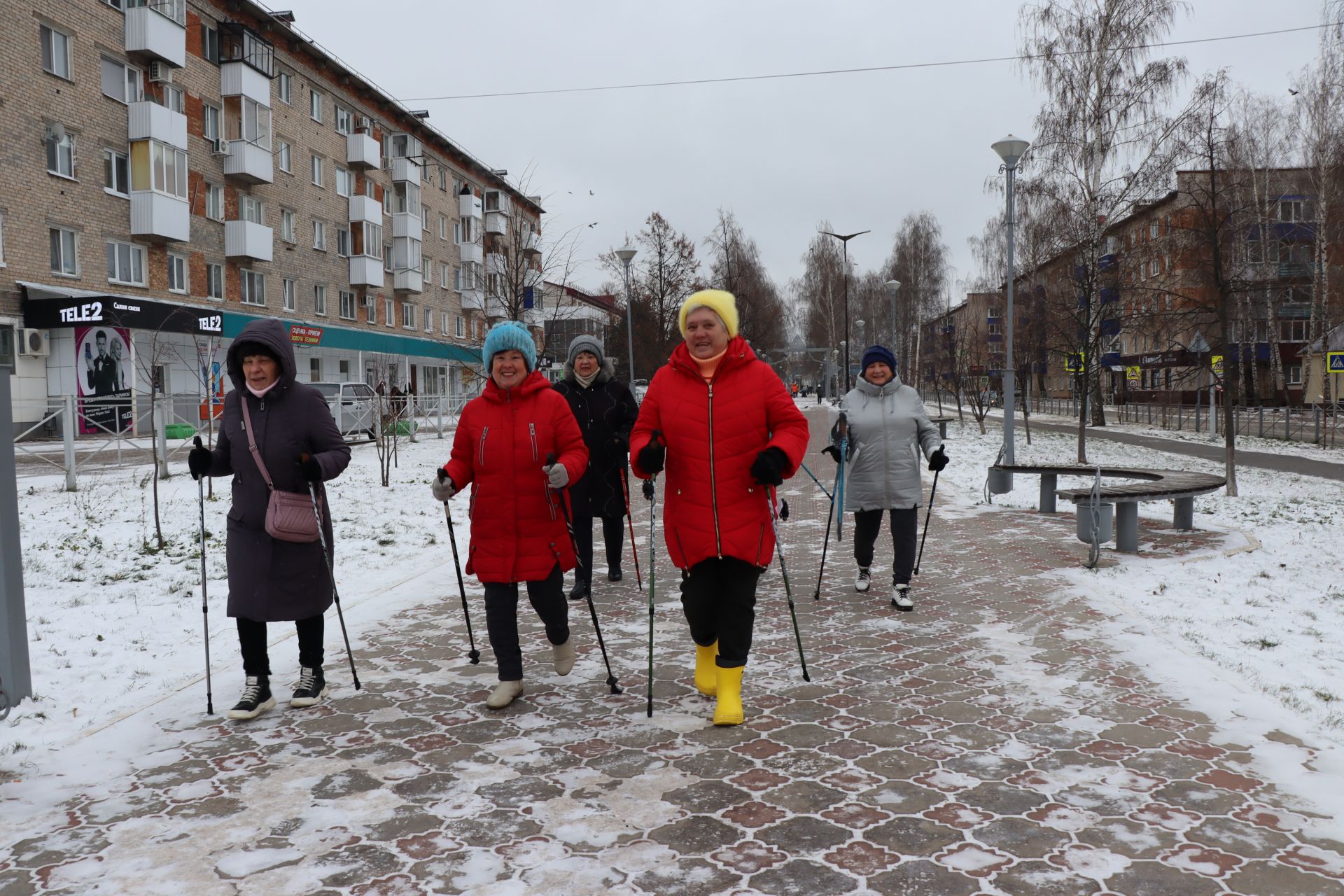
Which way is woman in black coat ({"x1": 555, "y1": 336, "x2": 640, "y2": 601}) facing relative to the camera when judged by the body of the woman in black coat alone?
toward the camera

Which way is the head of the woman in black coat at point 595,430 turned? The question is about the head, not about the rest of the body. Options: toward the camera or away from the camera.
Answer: toward the camera

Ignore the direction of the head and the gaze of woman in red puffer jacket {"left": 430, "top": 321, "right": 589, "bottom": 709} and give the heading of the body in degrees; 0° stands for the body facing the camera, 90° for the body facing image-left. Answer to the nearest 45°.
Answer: approximately 0°

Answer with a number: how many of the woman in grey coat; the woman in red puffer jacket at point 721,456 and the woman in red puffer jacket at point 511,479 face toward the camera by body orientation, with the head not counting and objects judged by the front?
3

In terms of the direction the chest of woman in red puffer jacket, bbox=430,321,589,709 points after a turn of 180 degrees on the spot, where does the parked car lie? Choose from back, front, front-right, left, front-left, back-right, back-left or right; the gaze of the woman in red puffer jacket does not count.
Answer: front

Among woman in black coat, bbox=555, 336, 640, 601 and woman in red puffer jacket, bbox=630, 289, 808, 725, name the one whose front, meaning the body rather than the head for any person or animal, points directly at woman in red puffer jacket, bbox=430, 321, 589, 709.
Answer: the woman in black coat

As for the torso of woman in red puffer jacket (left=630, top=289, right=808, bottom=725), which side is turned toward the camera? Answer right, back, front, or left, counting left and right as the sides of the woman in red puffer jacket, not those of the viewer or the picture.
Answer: front

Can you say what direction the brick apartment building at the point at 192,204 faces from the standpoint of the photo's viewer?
facing the viewer and to the right of the viewer

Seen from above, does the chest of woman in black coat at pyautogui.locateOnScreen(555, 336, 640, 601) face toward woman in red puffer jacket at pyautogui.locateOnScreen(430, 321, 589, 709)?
yes

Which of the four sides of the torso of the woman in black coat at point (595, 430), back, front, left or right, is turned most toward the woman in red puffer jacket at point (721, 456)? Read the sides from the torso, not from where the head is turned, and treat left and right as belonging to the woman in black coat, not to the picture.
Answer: front

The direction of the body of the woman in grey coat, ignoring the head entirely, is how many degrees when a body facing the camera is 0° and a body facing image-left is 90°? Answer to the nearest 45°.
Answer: approximately 0°

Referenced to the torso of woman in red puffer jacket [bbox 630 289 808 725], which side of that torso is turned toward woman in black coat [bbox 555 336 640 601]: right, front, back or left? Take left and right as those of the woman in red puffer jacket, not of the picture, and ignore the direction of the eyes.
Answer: back

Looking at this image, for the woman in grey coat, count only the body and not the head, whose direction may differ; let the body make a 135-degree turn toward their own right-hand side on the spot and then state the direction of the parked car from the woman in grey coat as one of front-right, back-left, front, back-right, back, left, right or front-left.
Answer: front

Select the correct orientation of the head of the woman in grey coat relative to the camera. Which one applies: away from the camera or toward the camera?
toward the camera
